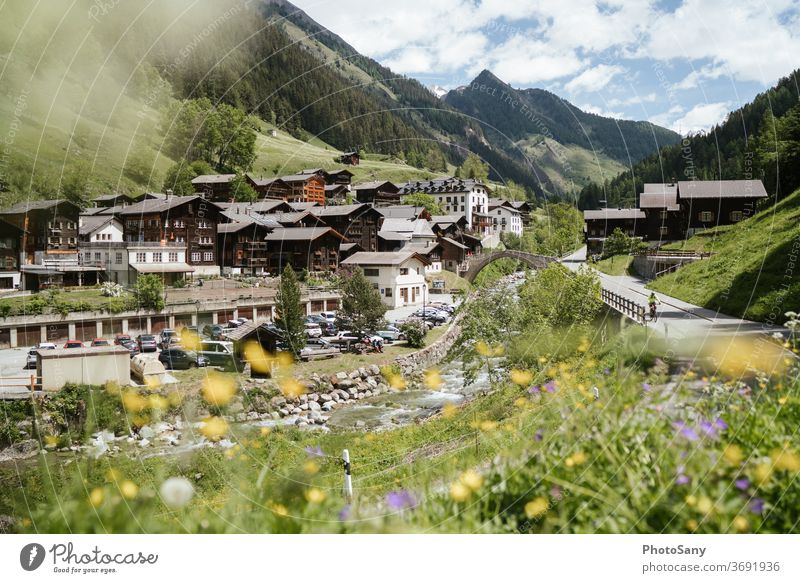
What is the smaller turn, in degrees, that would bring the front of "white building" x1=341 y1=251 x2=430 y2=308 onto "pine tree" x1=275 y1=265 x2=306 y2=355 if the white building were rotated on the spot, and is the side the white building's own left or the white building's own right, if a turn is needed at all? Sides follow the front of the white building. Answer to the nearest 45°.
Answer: approximately 45° to the white building's own right

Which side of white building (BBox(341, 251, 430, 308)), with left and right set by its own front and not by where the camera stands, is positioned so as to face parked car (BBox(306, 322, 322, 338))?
right

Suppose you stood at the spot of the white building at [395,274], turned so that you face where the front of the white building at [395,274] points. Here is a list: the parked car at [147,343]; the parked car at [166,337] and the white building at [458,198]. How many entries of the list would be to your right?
2

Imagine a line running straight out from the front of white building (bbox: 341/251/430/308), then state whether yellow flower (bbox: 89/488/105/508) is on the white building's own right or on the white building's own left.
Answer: on the white building's own right

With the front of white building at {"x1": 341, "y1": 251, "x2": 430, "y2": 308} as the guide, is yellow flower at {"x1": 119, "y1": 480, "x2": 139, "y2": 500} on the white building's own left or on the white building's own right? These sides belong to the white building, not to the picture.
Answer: on the white building's own right

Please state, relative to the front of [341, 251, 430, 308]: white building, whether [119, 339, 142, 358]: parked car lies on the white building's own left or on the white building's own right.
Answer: on the white building's own right

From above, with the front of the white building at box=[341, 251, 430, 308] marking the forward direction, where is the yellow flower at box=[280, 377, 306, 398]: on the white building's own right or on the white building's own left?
on the white building's own right

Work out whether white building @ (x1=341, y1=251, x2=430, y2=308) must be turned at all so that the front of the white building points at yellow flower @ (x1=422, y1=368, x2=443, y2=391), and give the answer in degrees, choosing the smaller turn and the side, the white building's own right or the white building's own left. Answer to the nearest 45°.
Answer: approximately 45° to the white building's own right

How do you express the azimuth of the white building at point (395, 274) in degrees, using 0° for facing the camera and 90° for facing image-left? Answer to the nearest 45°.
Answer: approximately 315°

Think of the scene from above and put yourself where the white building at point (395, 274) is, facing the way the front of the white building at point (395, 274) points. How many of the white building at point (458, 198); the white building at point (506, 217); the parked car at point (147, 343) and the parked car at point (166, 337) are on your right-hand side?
2

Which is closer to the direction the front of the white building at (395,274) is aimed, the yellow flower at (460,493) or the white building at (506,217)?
the yellow flower
